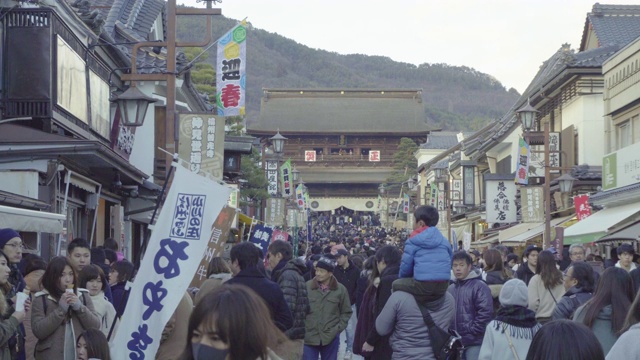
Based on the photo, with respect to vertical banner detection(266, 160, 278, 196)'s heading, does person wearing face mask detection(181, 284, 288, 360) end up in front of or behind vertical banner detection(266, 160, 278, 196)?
in front

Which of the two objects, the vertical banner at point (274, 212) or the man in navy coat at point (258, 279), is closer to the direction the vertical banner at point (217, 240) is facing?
the man in navy coat

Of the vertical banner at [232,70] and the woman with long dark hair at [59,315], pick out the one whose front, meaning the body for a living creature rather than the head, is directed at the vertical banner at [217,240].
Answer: the vertical banner at [232,70]

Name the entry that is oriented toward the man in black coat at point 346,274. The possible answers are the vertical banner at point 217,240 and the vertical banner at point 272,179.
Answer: the vertical banner at point 272,179

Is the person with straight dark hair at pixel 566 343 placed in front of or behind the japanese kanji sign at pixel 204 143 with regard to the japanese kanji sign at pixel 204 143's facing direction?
in front

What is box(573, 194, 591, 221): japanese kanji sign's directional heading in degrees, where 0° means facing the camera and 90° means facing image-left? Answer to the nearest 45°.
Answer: approximately 0°

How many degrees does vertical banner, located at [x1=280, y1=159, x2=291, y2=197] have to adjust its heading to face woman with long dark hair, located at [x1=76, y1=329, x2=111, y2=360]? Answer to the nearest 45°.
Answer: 0° — it already faces them

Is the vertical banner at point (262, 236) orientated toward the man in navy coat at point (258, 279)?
yes

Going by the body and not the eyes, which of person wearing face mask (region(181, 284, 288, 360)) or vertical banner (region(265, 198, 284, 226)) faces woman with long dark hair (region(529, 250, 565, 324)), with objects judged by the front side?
the vertical banner

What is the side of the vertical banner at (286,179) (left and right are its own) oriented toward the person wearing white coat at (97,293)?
front

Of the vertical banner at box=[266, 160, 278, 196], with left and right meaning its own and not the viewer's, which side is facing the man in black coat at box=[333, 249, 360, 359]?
front

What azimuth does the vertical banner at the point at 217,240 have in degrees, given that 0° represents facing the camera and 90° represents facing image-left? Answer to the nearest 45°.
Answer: approximately 0°
